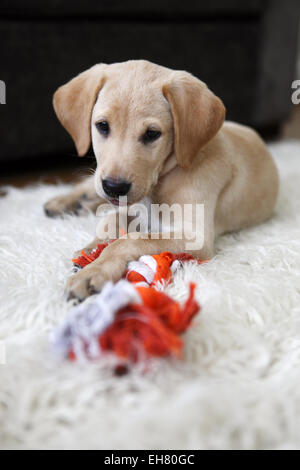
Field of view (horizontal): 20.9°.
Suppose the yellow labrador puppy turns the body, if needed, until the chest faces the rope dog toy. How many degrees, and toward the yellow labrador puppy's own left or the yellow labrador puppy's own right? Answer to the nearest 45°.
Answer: approximately 45° to the yellow labrador puppy's own left

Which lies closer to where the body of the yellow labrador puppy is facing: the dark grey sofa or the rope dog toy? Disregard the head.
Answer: the rope dog toy

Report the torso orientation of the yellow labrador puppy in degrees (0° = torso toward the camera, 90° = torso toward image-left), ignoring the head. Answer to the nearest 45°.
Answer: approximately 45°

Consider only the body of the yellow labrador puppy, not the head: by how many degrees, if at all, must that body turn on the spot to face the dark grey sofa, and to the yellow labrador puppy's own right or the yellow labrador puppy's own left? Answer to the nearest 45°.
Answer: approximately 135° to the yellow labrador puppy's own right
